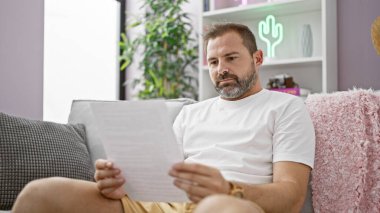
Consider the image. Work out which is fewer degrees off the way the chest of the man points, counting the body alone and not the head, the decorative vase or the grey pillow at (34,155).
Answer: the grey pillow

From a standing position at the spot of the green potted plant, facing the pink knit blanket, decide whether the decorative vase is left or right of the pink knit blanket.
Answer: left

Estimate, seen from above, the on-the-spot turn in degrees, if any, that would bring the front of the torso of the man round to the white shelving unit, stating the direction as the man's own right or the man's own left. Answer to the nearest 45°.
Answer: approximately 135° to the man's own right

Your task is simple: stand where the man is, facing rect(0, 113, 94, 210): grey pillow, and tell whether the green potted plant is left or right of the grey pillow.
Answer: right

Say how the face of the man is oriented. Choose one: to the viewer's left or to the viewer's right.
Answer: to the viewer's left

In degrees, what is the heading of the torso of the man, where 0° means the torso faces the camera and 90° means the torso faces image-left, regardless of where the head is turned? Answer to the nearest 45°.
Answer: approximately 45°

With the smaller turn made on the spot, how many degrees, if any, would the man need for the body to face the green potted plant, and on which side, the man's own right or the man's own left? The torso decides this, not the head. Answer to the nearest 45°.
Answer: approximately 135° to the man's own right

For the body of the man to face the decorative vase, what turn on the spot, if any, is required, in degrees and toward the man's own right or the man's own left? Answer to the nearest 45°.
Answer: approximately 180°

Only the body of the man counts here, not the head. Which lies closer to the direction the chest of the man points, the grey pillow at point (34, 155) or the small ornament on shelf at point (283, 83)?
the grey pillow

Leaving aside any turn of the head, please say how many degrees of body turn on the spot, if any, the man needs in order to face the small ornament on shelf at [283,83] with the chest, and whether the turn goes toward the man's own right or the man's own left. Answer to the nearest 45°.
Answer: approximately 135° to the man's own right

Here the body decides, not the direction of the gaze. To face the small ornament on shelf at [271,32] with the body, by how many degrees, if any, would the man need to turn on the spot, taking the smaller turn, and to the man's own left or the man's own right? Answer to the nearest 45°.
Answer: approximately 135° to the man's own right
